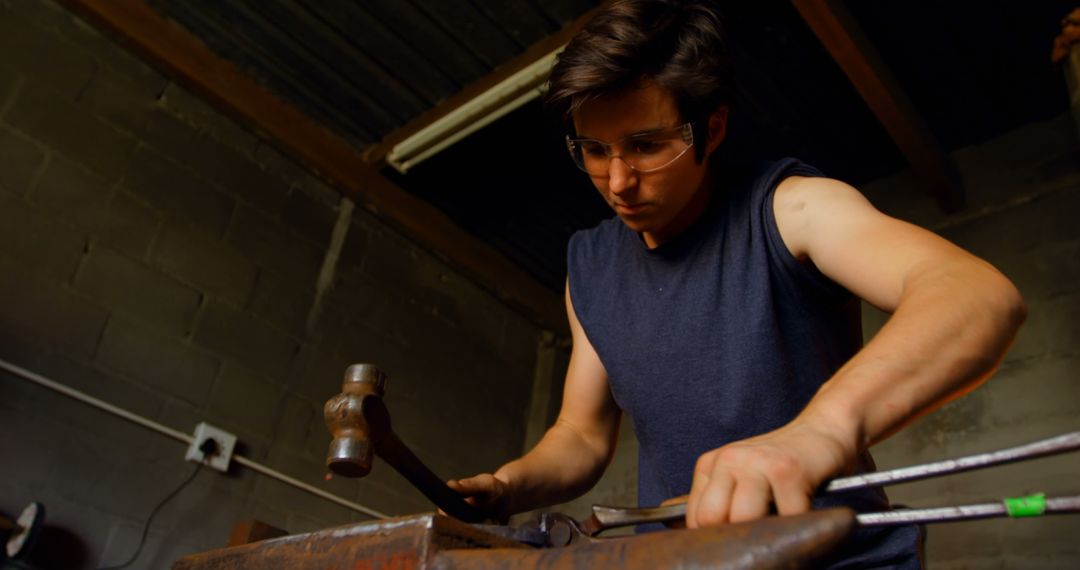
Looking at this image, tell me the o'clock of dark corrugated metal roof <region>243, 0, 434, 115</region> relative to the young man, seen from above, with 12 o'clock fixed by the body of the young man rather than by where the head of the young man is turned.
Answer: The dark corrugated metal roof is roughly at 3 o'clock from the young man.

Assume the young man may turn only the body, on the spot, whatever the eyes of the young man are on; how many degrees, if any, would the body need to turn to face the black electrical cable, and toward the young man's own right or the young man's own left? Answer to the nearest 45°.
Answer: approximately 90° to the young man's own right

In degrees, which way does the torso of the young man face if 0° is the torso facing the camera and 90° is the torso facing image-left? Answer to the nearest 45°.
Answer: approximately 45°

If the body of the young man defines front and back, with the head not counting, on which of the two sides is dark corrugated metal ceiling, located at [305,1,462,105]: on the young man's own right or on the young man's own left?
on the young man's own right

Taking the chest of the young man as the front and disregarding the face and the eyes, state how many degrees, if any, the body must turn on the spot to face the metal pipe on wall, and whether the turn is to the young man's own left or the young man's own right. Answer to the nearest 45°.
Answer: approximately 90° to the young man's own right

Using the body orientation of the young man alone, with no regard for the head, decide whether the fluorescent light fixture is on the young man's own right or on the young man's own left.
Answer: on the young man's own right

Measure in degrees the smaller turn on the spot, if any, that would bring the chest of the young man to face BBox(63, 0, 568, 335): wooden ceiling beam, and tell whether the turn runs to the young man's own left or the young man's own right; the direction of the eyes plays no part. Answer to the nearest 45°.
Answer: approximately 90° to the young man's own right
